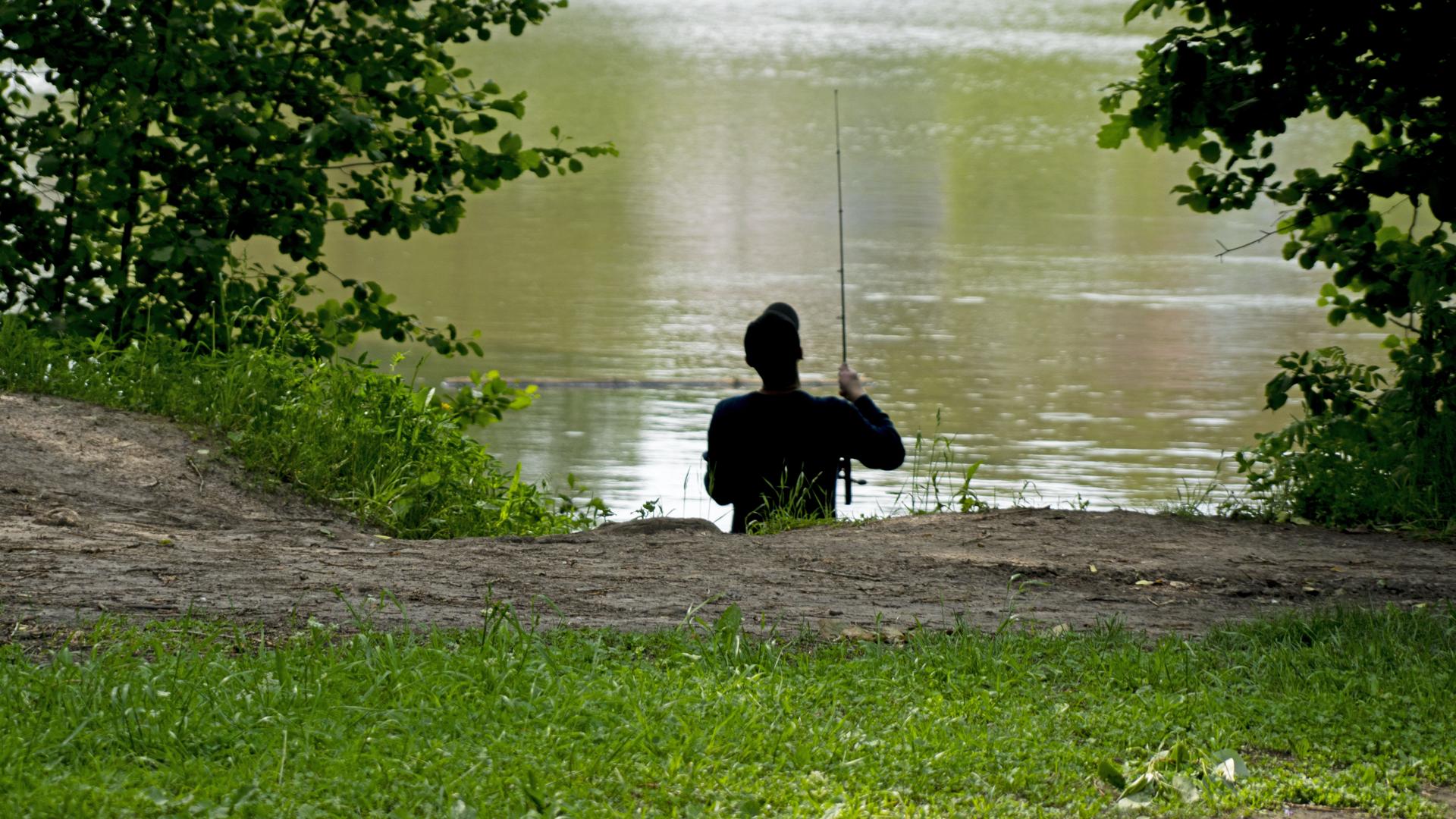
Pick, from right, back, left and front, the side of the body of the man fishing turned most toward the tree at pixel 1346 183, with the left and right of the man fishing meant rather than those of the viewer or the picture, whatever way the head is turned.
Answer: right

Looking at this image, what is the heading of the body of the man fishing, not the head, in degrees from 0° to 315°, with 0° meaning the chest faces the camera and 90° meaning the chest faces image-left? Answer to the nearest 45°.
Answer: approximately 180°

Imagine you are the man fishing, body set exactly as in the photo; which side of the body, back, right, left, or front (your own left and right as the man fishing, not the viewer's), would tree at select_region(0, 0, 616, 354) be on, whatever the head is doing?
left
